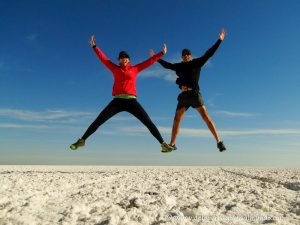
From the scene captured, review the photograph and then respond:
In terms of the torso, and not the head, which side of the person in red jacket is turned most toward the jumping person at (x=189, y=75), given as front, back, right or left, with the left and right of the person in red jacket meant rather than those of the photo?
left

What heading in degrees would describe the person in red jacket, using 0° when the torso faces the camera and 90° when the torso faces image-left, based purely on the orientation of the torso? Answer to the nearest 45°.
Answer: approximately 0°

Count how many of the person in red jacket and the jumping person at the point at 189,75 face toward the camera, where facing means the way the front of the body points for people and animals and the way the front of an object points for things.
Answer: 2

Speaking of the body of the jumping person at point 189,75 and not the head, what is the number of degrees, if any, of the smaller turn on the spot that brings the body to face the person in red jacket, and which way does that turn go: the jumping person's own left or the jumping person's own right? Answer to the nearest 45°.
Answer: approximately 90° to the jumping person's own right

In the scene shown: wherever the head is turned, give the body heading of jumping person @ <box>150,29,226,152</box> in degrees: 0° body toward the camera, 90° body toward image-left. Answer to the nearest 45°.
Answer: approximately 0°
